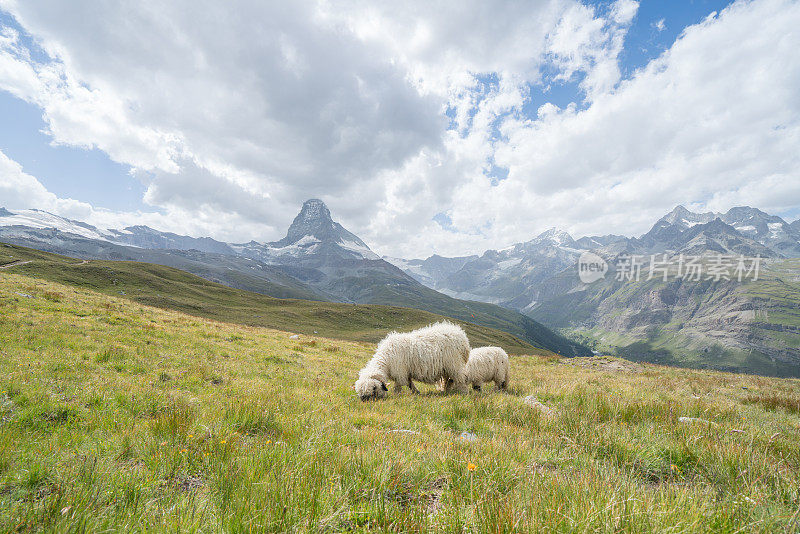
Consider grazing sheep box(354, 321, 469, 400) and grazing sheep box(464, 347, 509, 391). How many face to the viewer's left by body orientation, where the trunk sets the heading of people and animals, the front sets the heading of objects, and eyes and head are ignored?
2

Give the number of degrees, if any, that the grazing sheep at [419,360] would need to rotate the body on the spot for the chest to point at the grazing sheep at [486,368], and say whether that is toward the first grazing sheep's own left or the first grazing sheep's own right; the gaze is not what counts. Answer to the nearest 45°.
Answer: approximately 135° to the first grazing sheep's own right

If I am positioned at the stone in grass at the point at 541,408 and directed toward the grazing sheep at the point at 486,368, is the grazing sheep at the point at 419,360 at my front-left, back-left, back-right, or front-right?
front-left

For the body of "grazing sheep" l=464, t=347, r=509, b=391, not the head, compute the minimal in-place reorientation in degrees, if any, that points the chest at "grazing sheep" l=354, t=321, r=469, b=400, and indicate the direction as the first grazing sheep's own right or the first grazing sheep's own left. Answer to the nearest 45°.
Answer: approximately 45° to the first grazing sheep's own left

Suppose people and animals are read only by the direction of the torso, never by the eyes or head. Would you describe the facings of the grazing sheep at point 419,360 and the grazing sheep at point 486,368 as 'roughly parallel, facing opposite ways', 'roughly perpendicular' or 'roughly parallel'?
roughly parallel

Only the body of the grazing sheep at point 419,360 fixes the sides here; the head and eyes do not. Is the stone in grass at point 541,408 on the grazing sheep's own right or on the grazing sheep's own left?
on the grazing sheep's own left

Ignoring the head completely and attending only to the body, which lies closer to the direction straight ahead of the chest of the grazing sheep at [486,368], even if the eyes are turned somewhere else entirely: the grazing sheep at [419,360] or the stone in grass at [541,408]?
the grazing sheep

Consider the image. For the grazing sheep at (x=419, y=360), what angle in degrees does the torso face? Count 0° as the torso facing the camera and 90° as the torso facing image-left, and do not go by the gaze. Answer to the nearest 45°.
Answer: approximately 90°

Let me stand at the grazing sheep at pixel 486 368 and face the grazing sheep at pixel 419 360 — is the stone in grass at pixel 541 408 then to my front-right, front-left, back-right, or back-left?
back-left

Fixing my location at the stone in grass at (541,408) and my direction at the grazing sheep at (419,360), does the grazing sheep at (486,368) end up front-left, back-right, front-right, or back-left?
front-right

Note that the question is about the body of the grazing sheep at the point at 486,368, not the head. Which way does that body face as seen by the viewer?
to the viewer's left
